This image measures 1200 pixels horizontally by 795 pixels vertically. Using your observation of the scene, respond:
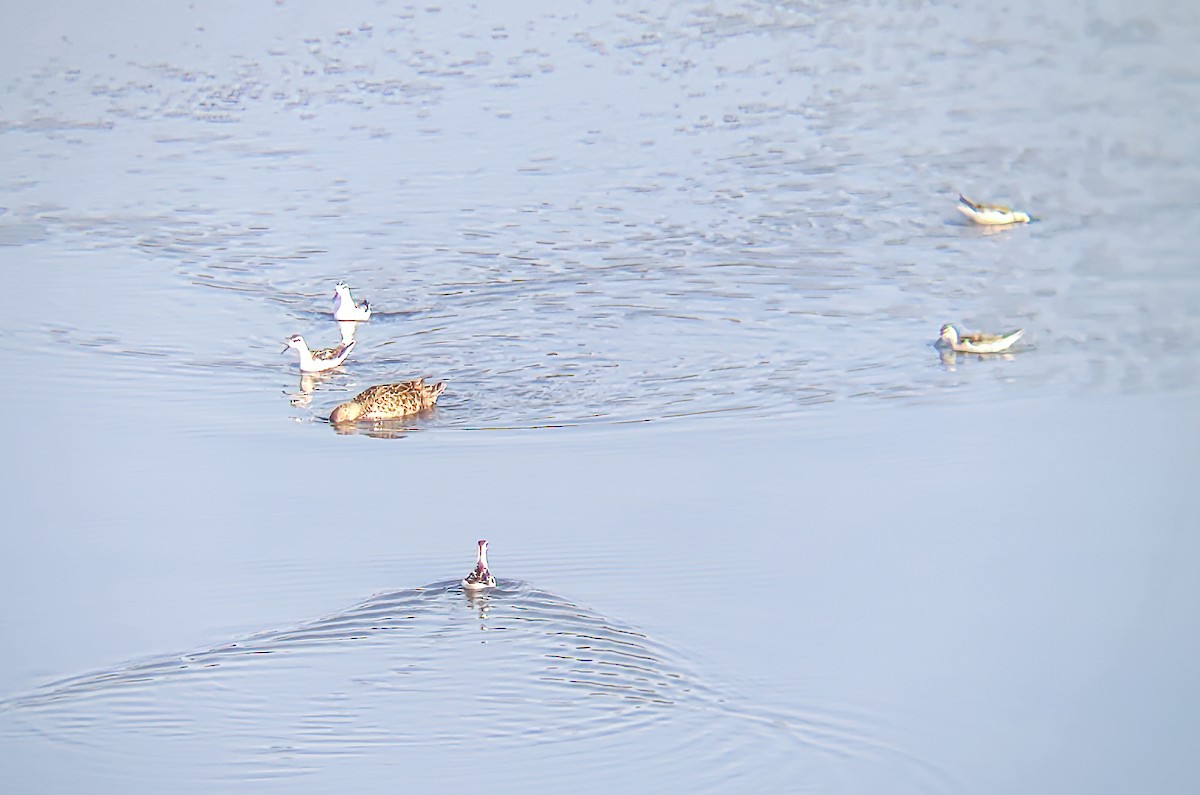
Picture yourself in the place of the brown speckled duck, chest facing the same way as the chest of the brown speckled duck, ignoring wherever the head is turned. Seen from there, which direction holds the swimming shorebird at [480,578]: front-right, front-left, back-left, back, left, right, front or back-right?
left

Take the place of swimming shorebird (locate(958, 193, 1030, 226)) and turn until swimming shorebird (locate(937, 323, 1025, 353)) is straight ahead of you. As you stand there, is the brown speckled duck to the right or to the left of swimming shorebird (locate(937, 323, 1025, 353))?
right

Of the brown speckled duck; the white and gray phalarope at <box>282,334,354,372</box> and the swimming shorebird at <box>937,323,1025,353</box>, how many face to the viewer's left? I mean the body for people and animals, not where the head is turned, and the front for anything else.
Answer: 3

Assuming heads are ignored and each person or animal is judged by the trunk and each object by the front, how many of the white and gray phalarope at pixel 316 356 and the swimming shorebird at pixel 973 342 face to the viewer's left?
2

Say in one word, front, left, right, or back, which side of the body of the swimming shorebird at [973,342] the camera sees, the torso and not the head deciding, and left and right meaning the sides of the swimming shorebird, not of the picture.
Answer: left

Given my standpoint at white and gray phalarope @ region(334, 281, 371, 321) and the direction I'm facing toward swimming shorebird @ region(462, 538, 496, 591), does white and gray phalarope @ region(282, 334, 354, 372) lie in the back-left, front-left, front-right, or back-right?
front-right

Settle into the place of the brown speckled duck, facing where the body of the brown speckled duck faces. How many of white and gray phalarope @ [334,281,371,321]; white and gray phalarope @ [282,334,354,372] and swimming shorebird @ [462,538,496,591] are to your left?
1

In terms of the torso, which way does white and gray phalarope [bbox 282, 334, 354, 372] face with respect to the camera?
to the viewer's left

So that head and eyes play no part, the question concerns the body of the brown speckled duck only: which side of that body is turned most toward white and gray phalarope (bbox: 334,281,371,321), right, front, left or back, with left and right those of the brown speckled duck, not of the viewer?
right

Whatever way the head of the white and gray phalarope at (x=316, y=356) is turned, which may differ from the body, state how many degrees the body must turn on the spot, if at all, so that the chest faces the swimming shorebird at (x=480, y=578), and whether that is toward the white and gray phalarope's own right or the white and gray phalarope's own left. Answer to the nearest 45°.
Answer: approximately 90° to the white and gray phalarope's own left

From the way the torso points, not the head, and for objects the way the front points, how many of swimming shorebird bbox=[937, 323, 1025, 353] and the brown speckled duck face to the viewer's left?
2

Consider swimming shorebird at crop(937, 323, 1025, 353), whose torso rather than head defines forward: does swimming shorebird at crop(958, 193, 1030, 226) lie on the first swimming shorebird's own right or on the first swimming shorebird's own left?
on the first swimming shorebird's own right

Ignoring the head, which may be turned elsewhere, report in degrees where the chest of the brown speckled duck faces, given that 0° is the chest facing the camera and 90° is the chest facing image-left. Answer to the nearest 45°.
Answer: approximately 90°

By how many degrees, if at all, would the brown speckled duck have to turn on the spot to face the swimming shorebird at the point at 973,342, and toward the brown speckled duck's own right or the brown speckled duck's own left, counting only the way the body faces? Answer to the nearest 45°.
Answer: approximately 180°
